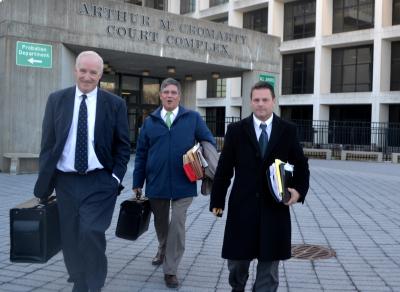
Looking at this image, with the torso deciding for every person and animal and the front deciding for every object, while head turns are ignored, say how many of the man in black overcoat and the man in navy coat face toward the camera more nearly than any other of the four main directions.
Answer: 2

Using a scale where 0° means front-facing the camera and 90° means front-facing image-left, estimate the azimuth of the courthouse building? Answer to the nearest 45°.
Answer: approximately 315°

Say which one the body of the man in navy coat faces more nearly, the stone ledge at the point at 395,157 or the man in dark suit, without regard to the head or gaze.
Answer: the man in dark suit

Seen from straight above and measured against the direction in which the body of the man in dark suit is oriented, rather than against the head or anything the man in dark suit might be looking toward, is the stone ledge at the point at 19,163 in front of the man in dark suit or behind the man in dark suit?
behind

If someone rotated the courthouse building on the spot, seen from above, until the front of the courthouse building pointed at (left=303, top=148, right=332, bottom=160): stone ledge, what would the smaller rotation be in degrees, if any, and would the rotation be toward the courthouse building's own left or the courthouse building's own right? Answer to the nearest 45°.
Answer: approximately 90° to the courthouse building's own left

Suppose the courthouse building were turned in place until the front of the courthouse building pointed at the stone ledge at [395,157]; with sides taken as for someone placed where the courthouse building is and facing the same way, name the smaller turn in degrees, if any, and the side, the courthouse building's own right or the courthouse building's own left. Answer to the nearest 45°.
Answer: approximately 90° to the courthouse building's own left

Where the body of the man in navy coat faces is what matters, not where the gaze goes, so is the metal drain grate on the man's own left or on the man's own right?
on the man's own left

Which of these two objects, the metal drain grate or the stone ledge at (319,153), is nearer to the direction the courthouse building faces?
the metal drain grate

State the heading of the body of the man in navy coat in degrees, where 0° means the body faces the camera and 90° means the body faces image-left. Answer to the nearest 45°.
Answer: approximately 0°

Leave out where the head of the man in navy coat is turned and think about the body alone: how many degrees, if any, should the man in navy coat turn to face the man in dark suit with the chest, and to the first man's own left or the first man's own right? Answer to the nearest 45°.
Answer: approximately 45° to the first man's own right

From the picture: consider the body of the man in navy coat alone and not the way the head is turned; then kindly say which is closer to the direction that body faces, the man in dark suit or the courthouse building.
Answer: the man in dark suit

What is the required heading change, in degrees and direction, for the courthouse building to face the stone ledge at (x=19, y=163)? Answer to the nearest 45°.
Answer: approximately 90° to its right
